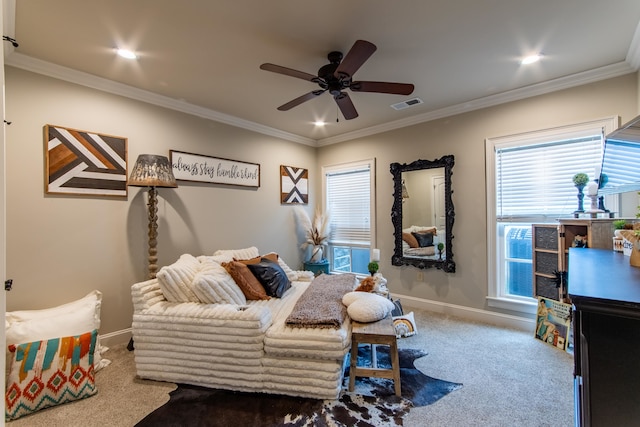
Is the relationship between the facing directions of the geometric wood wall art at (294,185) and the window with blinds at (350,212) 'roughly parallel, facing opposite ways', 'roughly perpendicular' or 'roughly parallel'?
roughly perpendicular

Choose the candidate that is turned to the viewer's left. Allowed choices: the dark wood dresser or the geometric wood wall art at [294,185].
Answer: the dark wood dresser

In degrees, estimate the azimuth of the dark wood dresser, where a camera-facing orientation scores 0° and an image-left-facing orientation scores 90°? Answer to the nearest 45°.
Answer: approximately 90°

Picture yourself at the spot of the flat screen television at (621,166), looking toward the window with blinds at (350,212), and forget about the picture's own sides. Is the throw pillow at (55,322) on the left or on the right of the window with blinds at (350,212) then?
left

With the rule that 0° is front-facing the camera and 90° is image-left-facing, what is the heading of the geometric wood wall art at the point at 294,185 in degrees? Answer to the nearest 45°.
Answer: approximately 315°

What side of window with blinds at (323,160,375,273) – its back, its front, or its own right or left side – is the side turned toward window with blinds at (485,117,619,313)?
left

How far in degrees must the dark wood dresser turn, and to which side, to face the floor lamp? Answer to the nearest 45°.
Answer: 0° — it already faces it

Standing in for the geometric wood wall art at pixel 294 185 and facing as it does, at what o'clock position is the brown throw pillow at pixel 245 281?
The brown throw pillow is roughly at 2 o'clock from the geometric wood wall art.

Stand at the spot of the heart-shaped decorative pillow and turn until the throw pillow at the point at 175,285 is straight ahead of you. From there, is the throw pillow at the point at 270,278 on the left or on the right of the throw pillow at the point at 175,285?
right
